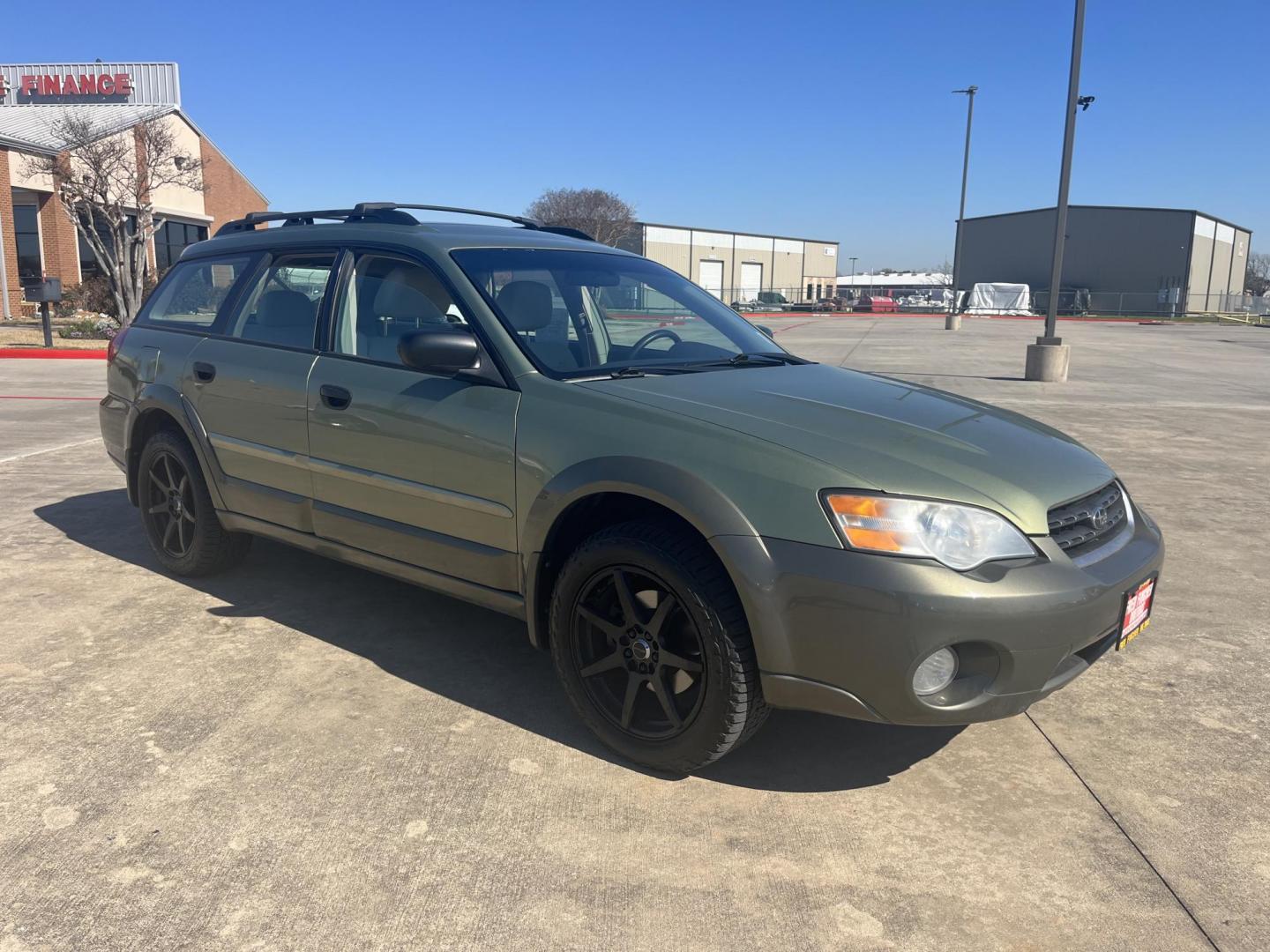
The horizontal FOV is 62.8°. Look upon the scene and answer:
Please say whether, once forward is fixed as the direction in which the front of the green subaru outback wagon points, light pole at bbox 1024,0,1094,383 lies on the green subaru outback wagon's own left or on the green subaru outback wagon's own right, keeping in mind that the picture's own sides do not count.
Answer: on the green subaru outback wagon's own left

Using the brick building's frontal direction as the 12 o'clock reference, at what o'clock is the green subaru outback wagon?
The green subaru outback wagon is roughly at 12 o'clock from the brick building.

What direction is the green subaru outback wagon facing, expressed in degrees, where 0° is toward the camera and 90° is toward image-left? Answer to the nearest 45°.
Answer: approximately 315°

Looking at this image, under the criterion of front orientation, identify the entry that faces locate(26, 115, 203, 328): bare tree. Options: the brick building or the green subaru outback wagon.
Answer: the brick building

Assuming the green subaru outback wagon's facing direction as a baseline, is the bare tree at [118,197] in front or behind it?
behind

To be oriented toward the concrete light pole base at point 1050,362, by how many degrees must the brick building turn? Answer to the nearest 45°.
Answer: approximately 45° to its left

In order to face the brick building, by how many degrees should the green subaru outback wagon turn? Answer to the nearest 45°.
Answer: approximately 180°

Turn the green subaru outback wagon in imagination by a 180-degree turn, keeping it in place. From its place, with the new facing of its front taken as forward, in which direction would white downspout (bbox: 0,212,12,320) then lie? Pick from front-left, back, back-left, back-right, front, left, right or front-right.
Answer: front

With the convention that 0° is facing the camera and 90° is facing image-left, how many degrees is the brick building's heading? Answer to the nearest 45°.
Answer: approximately 0°
